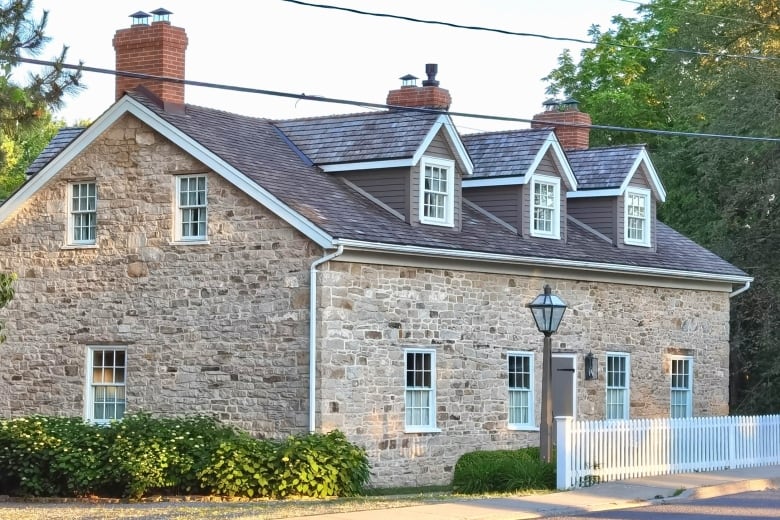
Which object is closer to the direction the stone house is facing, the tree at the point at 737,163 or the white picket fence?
the white picket fence

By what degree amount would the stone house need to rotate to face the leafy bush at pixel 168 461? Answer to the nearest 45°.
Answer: approximately 90° to its right

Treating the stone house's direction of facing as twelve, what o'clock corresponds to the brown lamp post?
The brown lamp post is roughly at 12 o'clock from the stone house.

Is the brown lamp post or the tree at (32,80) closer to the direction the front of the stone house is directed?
the brown lamp post

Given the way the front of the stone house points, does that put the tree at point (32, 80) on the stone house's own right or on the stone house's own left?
on the stone house's own right

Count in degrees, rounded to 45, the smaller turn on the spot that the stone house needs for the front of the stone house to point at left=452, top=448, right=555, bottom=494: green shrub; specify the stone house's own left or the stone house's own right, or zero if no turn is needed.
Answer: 0° — it already faces it

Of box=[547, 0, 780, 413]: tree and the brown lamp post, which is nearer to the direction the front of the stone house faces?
the brown lamp post

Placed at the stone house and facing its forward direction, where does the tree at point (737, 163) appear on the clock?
The tree is roughly at 9 o'clock from the stone house.
